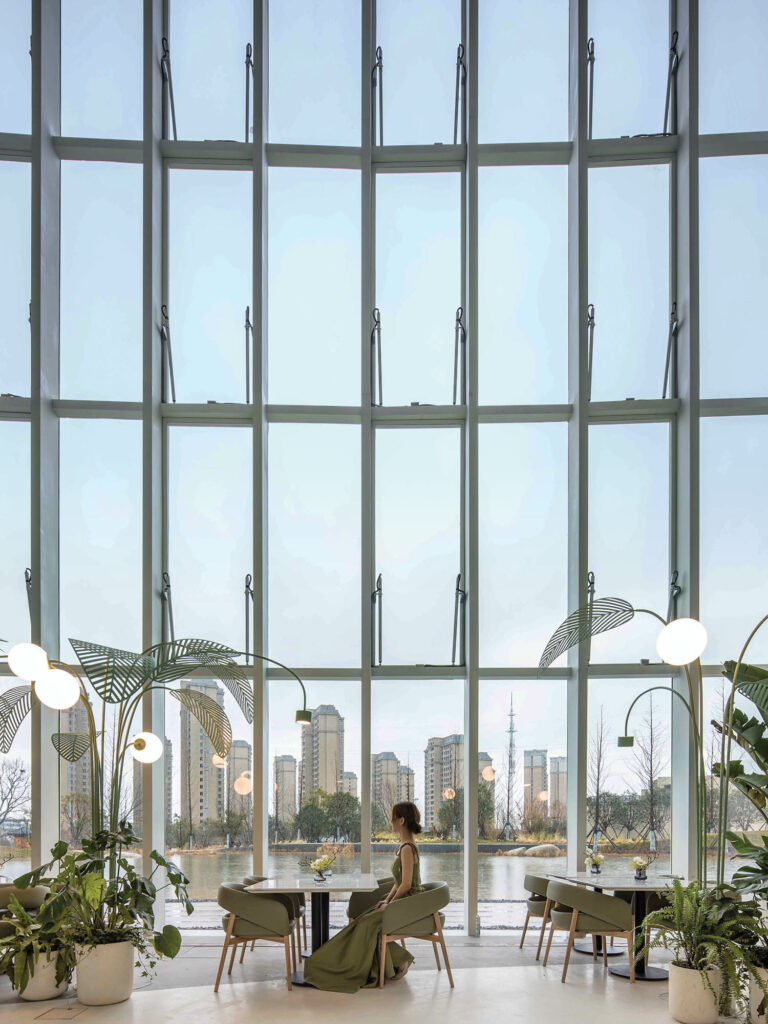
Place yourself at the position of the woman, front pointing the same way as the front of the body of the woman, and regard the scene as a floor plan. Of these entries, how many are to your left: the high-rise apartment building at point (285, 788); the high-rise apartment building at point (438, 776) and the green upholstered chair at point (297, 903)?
0

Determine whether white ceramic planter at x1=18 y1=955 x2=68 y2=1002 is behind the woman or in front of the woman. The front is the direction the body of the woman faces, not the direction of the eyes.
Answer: in front

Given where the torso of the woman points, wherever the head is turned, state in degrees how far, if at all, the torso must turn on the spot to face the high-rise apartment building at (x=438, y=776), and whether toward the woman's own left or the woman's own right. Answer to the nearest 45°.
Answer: approximately 90° to the woman's own right

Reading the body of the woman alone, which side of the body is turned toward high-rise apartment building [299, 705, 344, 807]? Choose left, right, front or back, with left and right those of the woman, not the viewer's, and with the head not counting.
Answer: right

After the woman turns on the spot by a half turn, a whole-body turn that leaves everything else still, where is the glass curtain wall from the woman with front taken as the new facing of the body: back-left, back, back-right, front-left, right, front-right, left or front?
left

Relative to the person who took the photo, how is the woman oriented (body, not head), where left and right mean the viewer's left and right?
facing to the left of the viewer

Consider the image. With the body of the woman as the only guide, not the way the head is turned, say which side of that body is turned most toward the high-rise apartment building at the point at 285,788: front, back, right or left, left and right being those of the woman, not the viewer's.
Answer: right

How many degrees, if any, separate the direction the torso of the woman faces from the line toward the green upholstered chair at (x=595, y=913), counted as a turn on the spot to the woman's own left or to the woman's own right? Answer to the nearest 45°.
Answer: approximately 180°

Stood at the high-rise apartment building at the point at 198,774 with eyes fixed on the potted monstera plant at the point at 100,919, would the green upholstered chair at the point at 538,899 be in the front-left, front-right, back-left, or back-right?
front-left
